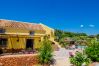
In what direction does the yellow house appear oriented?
toward the camera

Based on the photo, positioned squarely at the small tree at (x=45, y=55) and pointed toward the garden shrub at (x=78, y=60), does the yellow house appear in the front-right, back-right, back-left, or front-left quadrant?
back-left

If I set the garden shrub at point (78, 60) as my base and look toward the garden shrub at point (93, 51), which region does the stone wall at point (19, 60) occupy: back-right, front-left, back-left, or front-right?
back-left

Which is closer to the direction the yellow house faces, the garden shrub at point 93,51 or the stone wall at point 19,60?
the stone wall

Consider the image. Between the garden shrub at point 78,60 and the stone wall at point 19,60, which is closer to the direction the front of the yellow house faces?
the stone wall

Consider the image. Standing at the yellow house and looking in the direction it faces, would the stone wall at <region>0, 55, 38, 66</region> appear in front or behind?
in front

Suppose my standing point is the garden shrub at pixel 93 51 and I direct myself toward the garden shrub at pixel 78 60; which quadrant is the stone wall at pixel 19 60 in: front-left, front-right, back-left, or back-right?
front-right

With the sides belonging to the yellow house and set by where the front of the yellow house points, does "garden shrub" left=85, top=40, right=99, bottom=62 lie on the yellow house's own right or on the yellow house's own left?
on the yellow house's own left

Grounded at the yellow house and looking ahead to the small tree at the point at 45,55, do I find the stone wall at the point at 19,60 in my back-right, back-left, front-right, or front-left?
front-right

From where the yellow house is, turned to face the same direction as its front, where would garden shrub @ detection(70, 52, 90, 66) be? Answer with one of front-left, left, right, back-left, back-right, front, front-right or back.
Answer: front-left

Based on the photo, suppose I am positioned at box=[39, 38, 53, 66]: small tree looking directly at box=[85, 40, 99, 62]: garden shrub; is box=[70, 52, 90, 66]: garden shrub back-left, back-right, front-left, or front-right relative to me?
front-right

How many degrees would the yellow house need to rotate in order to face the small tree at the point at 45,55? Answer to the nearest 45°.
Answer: approximately 45° to its left
